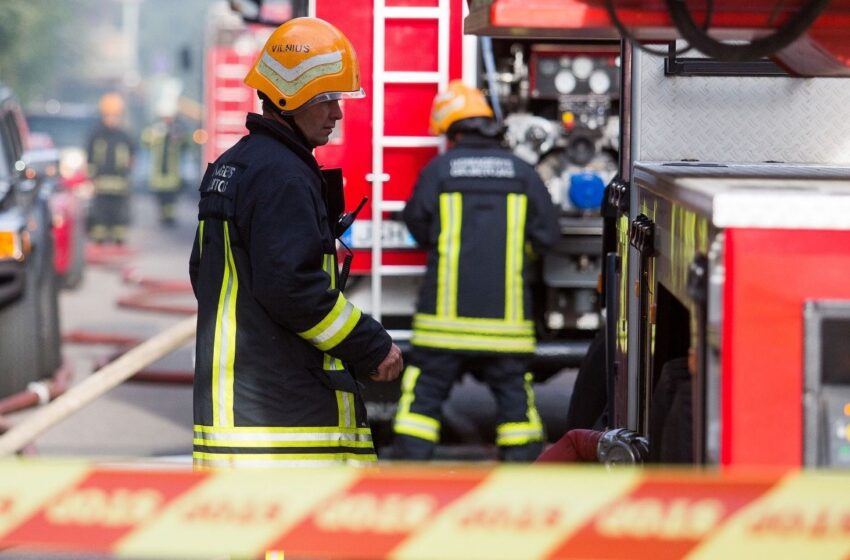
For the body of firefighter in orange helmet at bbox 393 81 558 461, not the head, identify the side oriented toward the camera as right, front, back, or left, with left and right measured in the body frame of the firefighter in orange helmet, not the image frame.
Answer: back

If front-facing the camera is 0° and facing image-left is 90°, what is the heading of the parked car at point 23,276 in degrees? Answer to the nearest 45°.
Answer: approximately 0°

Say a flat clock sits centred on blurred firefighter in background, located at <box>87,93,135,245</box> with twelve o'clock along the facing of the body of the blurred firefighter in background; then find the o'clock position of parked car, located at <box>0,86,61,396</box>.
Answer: The parked car is roughly at 12 o'clock from the blurred firefighter in background.

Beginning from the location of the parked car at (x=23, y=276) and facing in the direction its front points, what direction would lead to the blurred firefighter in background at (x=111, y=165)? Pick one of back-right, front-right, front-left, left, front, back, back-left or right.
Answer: back

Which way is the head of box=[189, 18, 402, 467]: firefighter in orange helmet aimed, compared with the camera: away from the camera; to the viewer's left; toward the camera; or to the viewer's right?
to the viewer's right

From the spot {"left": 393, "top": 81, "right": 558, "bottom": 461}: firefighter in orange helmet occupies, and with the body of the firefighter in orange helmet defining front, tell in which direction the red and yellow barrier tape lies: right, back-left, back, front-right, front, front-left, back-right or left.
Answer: back

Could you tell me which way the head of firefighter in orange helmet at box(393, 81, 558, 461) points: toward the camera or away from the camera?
away from the camera

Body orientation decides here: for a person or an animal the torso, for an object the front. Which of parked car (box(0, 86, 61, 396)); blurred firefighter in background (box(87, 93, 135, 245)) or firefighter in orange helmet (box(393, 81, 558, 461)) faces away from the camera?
the firefighter in orange helmet

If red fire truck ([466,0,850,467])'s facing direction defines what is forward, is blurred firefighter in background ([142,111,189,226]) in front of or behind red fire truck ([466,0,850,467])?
in front

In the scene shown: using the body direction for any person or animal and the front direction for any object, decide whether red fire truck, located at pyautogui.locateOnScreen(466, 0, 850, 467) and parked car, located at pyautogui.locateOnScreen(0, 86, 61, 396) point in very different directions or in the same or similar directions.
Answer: very different directions

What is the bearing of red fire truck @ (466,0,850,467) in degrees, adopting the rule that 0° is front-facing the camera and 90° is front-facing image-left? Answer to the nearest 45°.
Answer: approximately 180°

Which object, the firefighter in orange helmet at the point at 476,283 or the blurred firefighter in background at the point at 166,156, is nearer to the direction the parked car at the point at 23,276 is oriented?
the firefighter in orange helmet

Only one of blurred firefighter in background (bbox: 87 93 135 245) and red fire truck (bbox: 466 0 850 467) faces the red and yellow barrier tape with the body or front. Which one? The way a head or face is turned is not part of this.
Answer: the blurred firefighter in background
